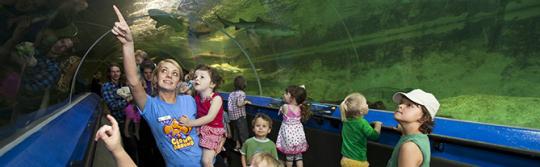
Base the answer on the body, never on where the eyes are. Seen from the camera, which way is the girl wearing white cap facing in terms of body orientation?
to the viewer's left

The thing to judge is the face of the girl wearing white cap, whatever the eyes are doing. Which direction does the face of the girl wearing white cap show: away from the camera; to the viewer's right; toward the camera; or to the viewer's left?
to the viewer's left

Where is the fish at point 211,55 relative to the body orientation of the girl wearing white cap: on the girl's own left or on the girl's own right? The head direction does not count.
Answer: on the girl's own right

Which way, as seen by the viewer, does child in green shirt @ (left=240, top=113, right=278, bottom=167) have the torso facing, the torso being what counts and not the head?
toward the camera

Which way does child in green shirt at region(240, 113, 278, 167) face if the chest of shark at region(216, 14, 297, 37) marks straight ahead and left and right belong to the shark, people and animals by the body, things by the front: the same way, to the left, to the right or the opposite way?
to the right

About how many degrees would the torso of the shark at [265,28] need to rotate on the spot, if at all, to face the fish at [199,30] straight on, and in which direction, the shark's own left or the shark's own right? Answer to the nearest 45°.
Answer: approximately 135° to the shark's own left

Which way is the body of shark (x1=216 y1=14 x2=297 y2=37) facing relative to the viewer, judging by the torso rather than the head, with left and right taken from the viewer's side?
facing to the right of the viewer

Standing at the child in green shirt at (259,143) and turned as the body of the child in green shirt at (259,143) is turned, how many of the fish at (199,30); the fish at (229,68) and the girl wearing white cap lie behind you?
2

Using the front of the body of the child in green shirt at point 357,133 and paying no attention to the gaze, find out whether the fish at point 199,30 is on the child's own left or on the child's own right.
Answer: on the child's own left

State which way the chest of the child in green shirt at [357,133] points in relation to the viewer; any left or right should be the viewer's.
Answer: facing away from the viewer and to the right of the viewer
